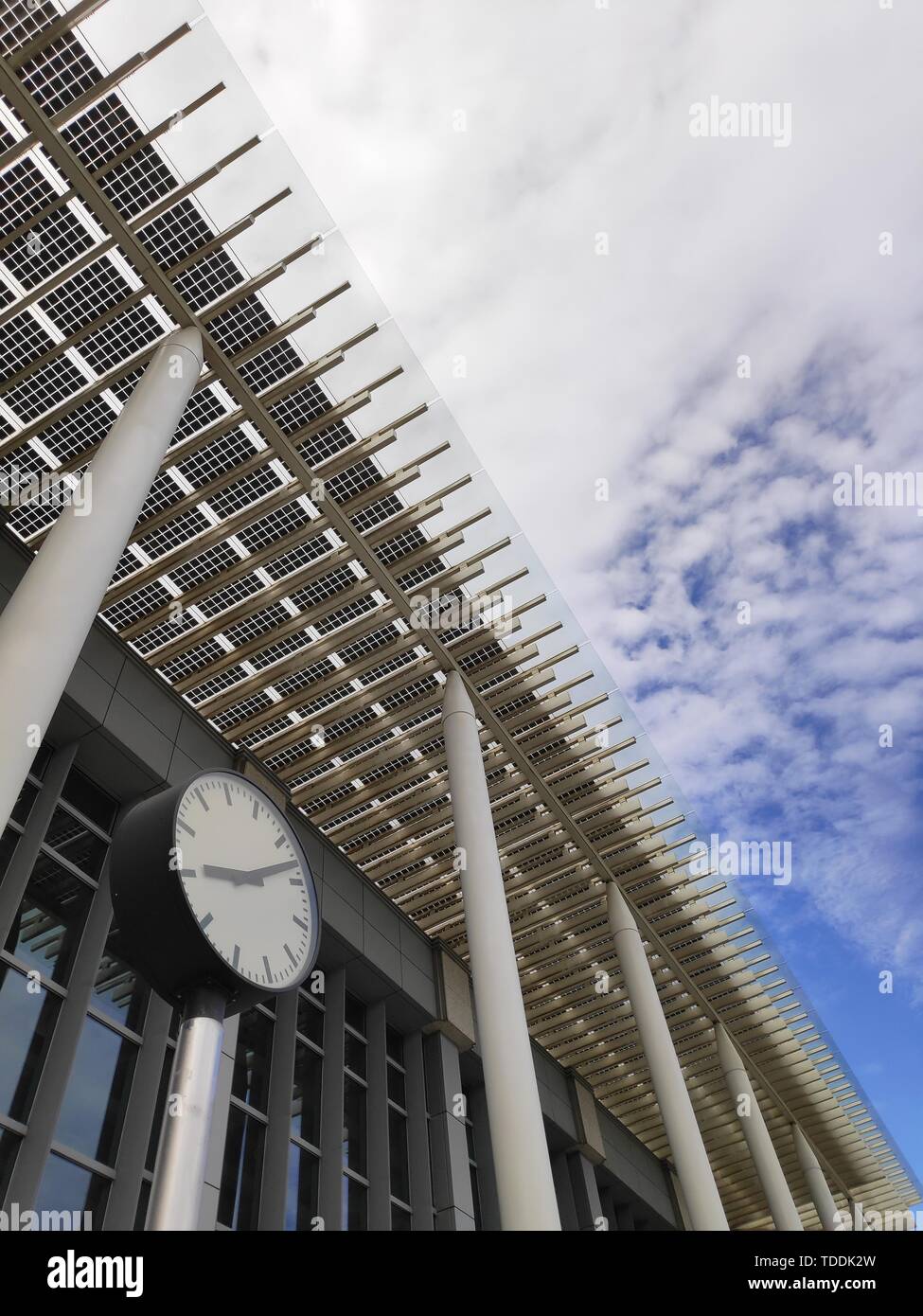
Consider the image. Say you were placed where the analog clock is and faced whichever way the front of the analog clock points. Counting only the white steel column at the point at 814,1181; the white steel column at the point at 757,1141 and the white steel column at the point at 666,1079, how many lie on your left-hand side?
3

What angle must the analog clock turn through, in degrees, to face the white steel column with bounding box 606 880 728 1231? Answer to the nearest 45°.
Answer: approximately 90° to its left

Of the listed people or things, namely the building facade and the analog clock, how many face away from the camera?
0

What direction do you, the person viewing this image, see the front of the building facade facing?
facing the viewer and to the right of the viewer

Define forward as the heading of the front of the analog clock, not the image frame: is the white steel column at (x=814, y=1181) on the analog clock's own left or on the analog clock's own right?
on the analog clock's own left

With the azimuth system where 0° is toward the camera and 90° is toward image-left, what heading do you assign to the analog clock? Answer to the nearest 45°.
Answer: approximately 315°
